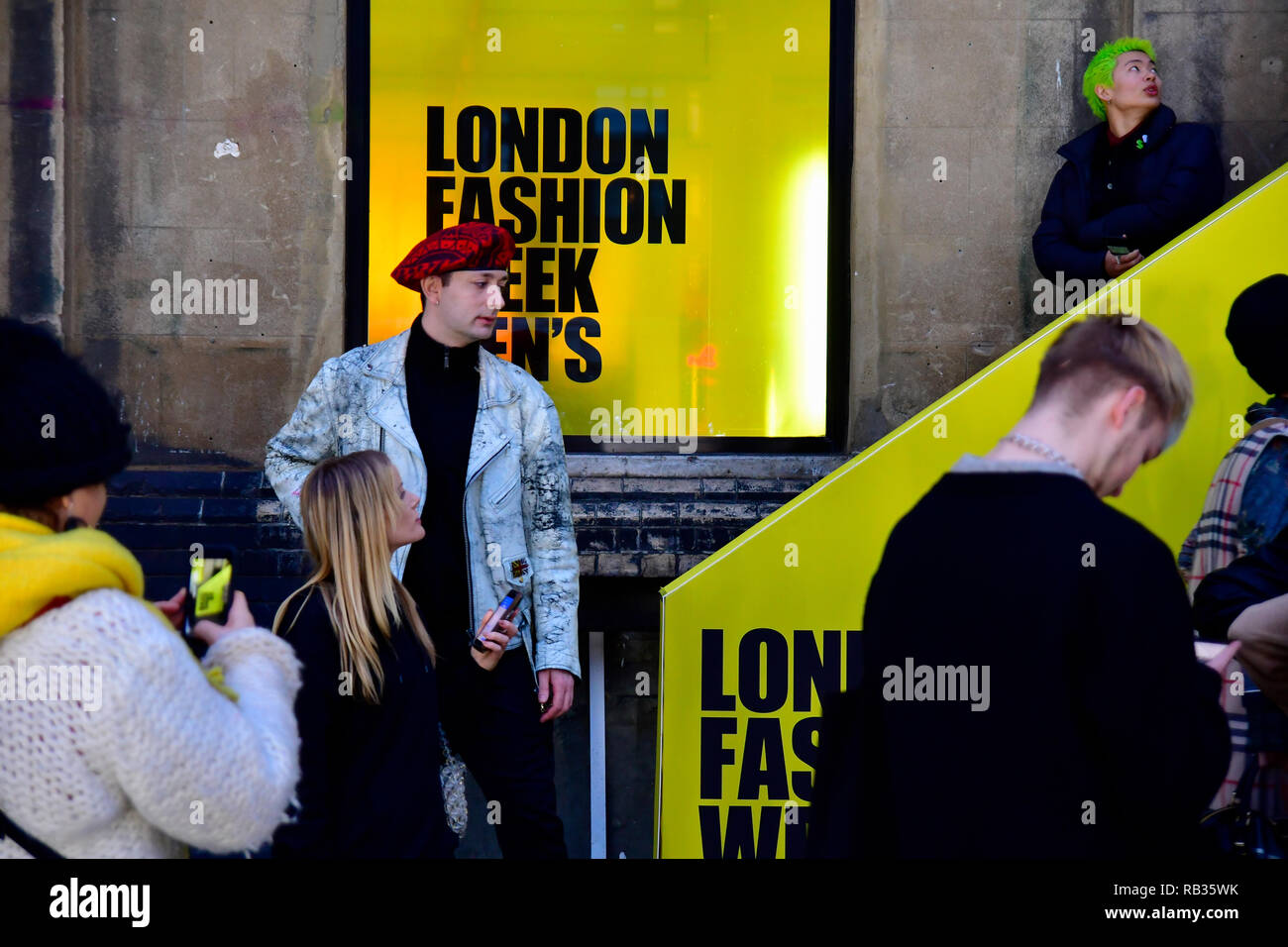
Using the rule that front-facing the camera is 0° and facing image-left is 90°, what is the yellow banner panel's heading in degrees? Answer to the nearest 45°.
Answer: approximately 0°

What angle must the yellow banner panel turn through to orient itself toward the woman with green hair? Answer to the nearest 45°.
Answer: approximately 135° to its left

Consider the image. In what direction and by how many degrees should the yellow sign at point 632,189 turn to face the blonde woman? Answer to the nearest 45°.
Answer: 0° — it already faces them

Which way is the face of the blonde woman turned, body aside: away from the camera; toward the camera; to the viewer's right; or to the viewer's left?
to the viewer's right

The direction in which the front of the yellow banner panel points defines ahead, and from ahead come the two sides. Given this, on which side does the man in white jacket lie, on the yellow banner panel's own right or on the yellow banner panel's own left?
on the yellow banner panel's own right

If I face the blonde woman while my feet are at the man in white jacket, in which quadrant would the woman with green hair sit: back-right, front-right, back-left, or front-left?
back-left
